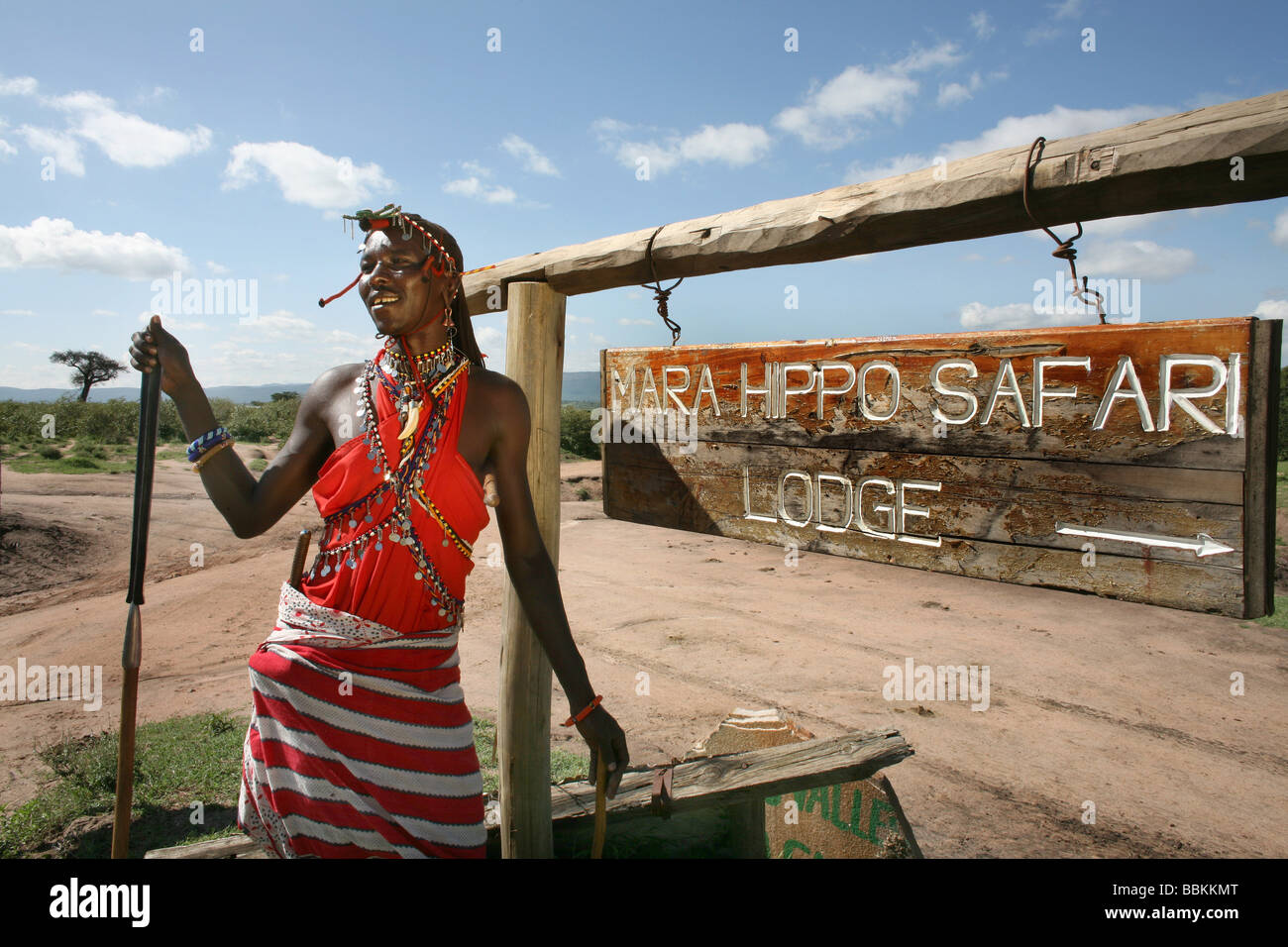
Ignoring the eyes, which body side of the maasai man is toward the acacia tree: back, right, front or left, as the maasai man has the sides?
back

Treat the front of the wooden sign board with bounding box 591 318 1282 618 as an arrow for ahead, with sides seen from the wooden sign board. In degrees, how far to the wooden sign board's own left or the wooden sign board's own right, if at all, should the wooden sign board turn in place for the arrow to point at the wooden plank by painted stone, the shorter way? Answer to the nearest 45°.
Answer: approximately 90° to the wooden sign board's own right

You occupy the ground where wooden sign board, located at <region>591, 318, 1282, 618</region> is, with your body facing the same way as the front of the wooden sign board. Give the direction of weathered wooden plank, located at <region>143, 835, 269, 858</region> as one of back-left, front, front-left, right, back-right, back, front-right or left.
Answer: front-right

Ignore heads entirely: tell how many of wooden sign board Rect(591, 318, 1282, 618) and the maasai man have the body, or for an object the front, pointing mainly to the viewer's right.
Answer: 0

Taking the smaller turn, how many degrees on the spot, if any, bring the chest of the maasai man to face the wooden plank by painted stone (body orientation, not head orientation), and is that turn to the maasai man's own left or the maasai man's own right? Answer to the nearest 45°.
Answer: approximately 135° to the maasai man's own left

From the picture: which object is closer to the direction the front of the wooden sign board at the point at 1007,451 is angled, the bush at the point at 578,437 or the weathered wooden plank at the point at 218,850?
the weathered wooden plank

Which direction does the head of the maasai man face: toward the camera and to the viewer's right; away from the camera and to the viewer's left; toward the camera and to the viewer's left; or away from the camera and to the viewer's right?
toward the camera and to the viewer's left

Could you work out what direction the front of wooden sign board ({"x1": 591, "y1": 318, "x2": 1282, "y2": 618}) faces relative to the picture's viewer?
facing the viewer and to the left of the viewer

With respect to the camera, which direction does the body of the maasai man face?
toward the camera

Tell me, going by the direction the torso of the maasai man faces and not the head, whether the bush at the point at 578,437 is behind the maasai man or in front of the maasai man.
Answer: behind

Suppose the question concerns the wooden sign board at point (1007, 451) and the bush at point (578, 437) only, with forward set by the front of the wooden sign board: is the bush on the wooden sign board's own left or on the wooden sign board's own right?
on the wooden sign board's own right
